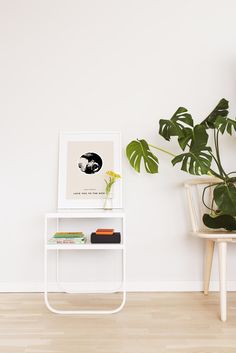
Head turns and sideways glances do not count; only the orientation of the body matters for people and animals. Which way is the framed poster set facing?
toward the camera

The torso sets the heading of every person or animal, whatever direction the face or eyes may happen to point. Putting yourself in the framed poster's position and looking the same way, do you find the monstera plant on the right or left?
on its left
